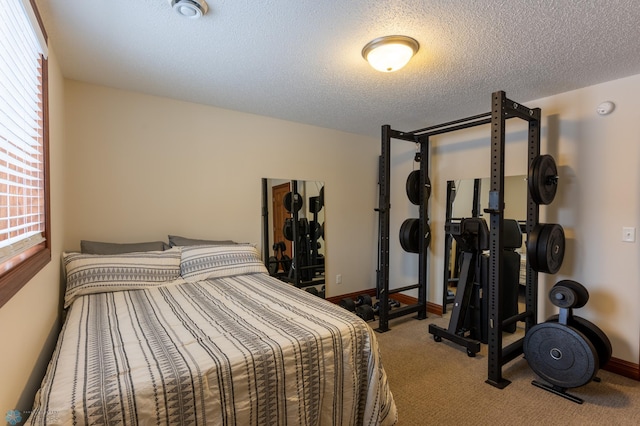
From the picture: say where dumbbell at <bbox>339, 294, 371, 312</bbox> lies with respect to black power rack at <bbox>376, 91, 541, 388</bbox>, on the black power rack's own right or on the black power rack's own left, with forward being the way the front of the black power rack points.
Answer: on the black power rack's own right

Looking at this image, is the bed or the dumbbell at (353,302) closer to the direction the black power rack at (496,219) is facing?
the bed

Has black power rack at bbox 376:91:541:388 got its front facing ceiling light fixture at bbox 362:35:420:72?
yes

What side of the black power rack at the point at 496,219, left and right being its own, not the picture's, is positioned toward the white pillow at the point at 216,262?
front

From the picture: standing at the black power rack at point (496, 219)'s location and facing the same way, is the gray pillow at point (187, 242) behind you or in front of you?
in front

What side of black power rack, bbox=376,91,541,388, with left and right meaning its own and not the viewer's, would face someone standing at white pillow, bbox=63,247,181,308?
front

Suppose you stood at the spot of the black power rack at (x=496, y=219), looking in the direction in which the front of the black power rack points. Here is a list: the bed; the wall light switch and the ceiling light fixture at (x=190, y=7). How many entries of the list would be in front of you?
2

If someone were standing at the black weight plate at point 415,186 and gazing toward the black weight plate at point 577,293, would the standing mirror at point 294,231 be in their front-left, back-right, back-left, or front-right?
back-right

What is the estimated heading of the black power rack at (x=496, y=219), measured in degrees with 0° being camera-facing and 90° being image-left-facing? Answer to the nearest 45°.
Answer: approximately 45°

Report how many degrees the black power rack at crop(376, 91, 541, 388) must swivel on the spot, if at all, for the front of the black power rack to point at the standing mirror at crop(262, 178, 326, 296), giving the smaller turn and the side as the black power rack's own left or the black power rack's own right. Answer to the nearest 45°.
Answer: approximately 45° to the black power rack's own right

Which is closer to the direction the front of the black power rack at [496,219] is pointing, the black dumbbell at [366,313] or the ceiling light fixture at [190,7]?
the ceiling light fixture

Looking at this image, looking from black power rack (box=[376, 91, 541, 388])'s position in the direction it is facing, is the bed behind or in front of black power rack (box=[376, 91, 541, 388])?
in front

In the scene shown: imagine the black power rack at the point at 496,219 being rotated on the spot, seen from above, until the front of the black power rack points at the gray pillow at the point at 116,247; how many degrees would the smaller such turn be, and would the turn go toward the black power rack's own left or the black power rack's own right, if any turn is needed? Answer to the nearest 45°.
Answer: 0° — it already faces it
